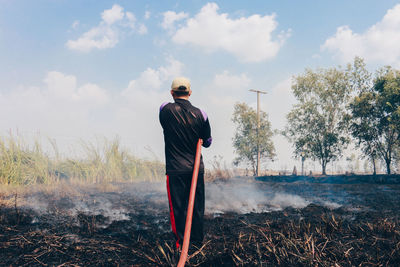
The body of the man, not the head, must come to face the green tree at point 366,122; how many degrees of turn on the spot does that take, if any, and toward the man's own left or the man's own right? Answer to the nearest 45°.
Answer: approximately 45° to the man's own right

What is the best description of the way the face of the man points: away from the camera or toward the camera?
away from the camera

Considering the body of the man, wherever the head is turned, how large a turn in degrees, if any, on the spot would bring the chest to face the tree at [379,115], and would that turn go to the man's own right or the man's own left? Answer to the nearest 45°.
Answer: approximately 45° to the man's own right

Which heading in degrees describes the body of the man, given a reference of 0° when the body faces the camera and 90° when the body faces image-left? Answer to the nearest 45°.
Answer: approximately 180°
